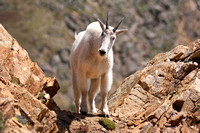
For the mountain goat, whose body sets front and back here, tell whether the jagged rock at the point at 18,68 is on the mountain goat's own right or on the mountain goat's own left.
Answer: on the mountain goat's own right

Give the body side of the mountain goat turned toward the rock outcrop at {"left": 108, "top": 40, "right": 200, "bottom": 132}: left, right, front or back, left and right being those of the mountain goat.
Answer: left

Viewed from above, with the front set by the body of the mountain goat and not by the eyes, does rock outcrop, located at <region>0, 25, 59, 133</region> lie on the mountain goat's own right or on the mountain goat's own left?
on the mountain goat's own right

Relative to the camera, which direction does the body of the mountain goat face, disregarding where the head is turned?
toward the camera
